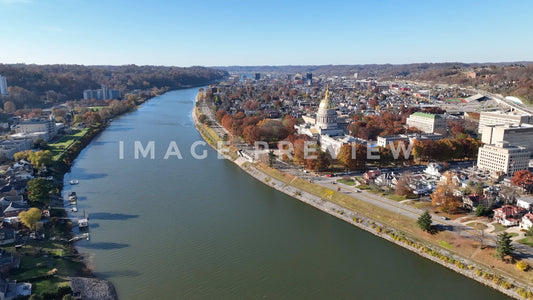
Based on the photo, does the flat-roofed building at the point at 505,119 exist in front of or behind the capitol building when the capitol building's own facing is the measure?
behind

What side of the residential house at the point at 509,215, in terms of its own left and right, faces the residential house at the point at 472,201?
right

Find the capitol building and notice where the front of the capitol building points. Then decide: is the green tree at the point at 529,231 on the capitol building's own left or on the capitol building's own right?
on the capitol building's own left

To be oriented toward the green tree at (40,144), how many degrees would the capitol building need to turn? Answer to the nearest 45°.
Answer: approximately 45° to its right

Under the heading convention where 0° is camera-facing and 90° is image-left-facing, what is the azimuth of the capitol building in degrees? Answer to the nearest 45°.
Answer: approximately 45°

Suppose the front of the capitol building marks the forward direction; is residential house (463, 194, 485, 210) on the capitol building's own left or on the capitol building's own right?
on the capitol building's own left
